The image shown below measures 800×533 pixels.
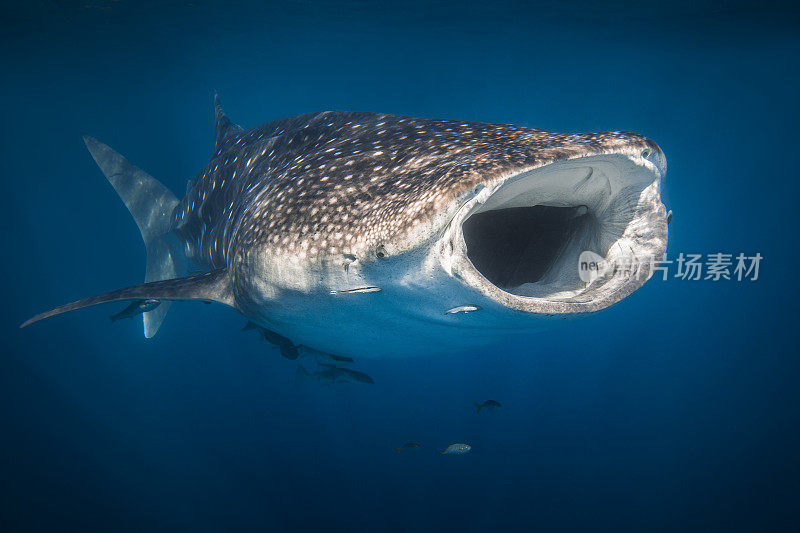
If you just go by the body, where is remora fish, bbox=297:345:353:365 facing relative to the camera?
to the viewer's right

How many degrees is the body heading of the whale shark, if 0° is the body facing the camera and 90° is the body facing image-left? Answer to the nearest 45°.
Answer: approximately 315°

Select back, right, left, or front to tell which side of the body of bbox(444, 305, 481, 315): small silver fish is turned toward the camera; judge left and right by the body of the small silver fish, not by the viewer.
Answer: right

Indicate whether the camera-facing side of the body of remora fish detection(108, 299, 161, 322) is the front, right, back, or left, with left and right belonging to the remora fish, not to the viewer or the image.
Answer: right

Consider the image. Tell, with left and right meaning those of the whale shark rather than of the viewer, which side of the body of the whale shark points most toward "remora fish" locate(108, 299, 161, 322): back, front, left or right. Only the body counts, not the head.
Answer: back

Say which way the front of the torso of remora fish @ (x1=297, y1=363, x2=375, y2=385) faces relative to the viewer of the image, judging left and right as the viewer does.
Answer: facing to the right of the viewer

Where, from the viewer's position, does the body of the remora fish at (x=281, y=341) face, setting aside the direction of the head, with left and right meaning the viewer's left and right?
facing to the right of the viewer
